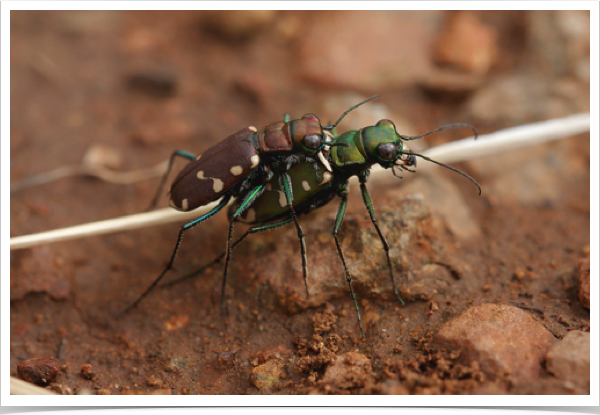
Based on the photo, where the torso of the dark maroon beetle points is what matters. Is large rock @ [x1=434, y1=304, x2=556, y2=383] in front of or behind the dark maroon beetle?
in front

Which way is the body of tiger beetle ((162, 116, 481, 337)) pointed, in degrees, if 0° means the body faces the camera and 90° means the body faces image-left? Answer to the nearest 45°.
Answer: approximately 270°

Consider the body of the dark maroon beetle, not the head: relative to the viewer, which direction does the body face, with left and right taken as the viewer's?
facing to the right of the viewer
